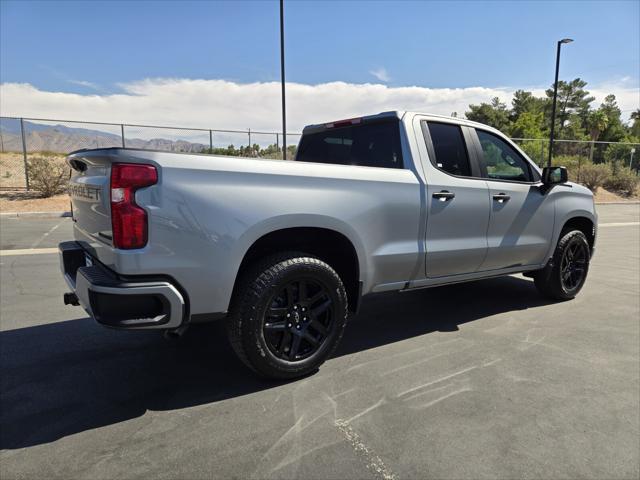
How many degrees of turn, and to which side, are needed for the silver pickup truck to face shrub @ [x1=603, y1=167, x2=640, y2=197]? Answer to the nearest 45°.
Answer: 0° — it already faces it

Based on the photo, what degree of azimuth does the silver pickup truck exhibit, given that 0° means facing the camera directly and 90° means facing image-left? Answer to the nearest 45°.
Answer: approximately 225°

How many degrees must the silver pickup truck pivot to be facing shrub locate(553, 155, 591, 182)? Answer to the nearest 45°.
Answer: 0° — it already faces it
